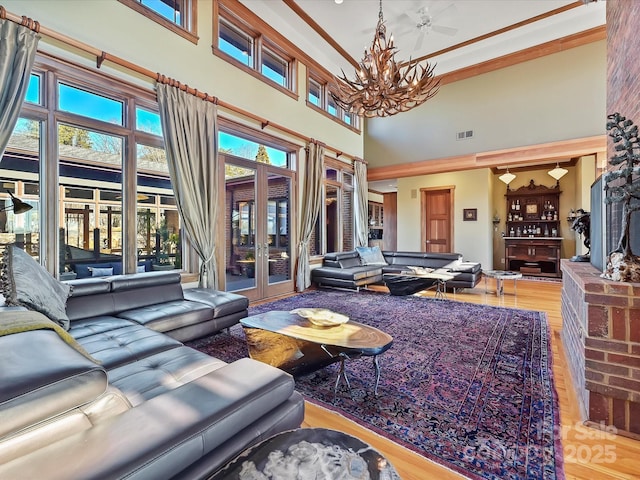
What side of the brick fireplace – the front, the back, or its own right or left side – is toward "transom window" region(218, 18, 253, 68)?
front

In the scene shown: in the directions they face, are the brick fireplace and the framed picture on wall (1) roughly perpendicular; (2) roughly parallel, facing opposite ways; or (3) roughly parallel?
roughly perpendicular

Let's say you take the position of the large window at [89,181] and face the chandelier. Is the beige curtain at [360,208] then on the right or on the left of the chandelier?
left

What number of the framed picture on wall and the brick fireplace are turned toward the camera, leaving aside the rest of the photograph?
1

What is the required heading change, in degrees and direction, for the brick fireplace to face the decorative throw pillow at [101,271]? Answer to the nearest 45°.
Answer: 0° — it already faces it

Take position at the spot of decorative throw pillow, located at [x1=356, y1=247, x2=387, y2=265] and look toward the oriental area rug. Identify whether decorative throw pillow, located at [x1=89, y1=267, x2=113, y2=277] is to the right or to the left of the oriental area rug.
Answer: right

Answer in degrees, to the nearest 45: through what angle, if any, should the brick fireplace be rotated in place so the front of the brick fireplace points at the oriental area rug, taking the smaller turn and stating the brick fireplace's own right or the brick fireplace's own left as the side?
0° — it already faces it

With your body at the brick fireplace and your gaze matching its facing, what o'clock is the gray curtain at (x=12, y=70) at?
The gray curtain is roughly at 11 o'clock from the brick fireplace.

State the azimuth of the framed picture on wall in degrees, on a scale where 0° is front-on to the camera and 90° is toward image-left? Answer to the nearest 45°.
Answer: approximately 0°

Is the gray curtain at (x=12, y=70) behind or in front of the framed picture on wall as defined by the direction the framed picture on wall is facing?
in front

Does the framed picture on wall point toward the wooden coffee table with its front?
yes

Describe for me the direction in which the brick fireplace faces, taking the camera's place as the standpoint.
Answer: facing to the left of the viewer

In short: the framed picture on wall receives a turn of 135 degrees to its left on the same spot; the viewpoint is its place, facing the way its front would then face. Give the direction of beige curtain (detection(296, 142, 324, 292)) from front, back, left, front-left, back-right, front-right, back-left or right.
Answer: back

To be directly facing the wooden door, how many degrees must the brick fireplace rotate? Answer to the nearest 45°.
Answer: approximately 45° to its right

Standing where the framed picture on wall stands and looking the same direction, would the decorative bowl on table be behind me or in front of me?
in front
